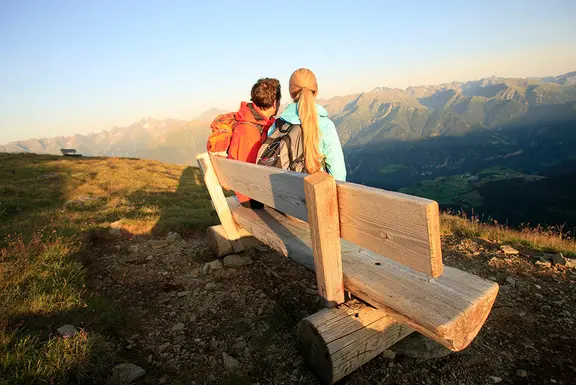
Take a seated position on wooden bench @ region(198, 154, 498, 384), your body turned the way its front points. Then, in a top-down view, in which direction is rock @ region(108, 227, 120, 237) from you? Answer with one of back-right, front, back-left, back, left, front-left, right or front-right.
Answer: left

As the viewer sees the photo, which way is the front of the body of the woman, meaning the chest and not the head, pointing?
away from the camera

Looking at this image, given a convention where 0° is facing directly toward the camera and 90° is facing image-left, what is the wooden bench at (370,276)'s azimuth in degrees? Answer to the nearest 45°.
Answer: approximately 225°

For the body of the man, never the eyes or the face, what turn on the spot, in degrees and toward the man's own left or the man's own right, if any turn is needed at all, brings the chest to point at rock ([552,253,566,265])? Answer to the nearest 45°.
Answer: approximately 45° to the man's own right

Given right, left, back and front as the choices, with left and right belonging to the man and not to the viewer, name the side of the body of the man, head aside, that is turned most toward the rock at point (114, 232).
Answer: left

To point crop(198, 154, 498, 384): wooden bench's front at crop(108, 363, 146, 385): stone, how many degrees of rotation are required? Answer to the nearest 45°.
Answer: approximately 135° to its left

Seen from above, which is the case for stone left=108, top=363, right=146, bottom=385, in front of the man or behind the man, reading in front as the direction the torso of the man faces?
behind

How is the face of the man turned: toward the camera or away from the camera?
away from the camera

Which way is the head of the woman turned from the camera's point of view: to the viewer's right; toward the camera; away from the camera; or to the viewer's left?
away from the camera

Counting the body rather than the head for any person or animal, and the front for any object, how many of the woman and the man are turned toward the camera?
0

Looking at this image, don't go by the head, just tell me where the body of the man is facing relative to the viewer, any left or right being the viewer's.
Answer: facing away from the viewer and to the right of the viewer
